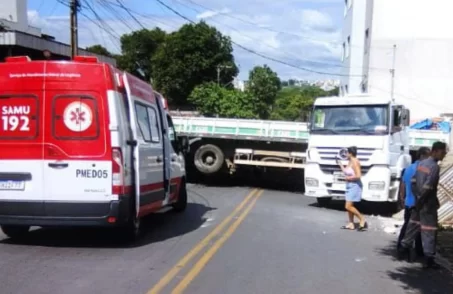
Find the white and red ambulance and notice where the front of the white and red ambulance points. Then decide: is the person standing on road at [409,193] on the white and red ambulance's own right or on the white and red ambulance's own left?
on the white and red ambulance's own right

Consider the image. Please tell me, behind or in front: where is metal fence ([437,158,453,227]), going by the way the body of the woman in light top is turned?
behind

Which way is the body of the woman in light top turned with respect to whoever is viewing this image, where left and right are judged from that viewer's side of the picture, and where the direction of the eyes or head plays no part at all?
facing to the left of the viewer

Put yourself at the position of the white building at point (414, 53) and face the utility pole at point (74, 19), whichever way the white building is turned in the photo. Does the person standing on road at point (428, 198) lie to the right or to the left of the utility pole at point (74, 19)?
left

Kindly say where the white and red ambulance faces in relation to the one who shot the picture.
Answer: facing away from the viewer and to the right of the viewer
